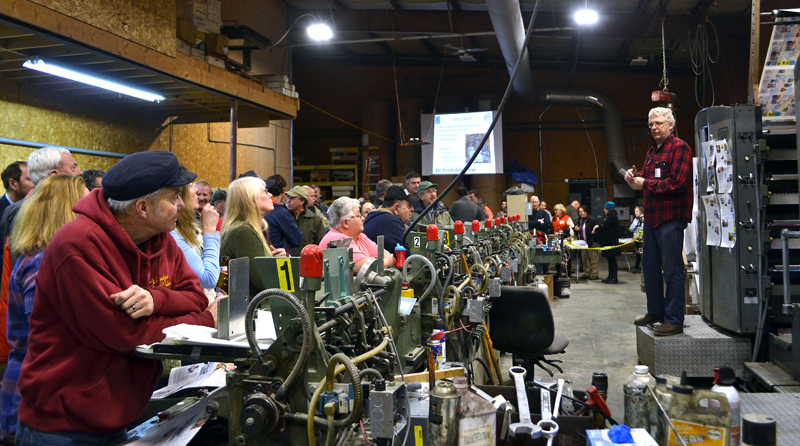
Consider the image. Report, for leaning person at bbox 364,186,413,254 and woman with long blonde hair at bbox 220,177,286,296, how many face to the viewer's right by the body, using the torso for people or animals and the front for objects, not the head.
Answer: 2

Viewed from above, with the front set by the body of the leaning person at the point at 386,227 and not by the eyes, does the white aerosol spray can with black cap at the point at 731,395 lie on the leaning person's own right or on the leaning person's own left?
on the leaning person's own right

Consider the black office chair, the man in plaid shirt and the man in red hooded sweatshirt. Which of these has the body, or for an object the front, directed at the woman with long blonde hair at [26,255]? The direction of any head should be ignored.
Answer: the man in plaid shirt

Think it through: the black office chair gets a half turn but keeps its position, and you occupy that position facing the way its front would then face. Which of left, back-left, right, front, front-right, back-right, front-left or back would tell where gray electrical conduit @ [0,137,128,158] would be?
front-right

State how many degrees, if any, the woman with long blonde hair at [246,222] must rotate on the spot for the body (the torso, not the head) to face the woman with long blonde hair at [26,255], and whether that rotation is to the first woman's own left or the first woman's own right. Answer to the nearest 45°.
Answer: approximately 135° to the first woman's own right

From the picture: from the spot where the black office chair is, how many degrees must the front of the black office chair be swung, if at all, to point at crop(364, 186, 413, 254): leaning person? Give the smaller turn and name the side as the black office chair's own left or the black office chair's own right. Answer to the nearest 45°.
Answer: approximately 90° to the black office chair's own left

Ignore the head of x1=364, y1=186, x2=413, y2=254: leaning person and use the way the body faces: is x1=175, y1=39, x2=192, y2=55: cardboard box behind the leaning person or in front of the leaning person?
behind

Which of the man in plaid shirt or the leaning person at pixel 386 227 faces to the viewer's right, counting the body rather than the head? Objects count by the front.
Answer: the leaning person

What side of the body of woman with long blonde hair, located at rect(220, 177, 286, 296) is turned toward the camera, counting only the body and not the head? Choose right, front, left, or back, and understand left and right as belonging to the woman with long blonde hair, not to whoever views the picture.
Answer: right

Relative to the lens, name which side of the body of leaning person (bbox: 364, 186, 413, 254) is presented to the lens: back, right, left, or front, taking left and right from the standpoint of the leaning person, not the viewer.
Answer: right

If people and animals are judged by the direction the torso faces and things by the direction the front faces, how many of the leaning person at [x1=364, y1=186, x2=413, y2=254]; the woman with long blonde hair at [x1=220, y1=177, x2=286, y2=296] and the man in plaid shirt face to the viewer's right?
2

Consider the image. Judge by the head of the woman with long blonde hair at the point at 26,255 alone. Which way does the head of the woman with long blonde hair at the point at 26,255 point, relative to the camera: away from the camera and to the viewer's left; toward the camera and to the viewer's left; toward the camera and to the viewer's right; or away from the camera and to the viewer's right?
away from the camera and to the viewer's right
